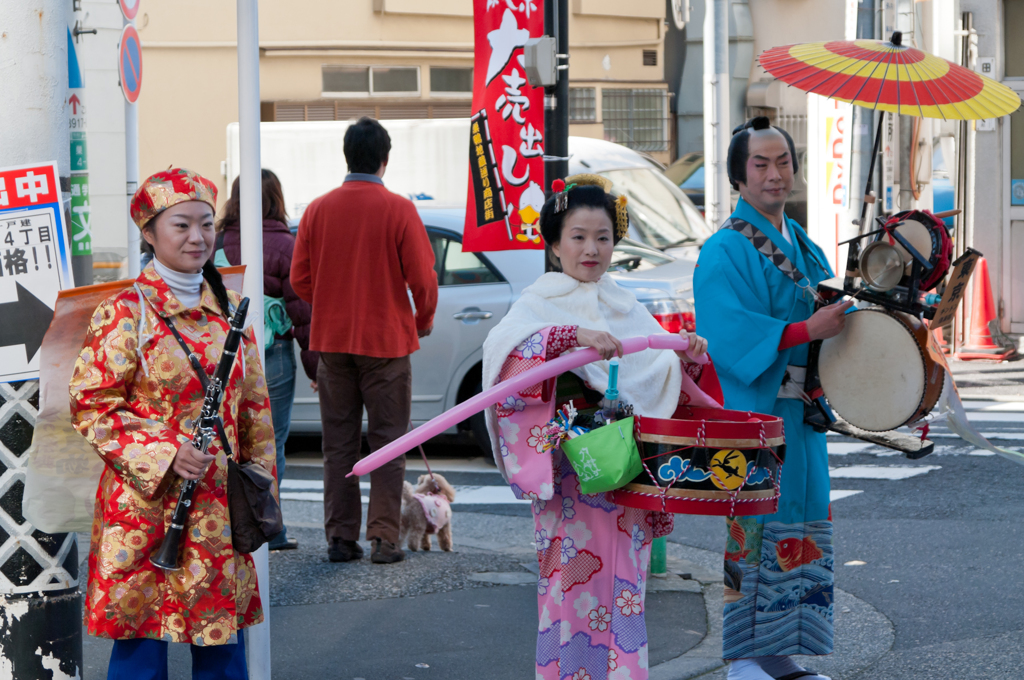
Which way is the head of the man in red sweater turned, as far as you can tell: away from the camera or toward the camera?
away from the camera

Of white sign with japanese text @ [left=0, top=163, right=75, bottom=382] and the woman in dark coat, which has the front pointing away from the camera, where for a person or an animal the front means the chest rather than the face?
the woman in dark coat

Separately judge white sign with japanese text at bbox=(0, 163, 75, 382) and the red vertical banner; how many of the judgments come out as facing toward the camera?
2

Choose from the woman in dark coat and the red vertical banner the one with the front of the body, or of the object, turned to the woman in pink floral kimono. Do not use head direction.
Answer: the red vertical banner

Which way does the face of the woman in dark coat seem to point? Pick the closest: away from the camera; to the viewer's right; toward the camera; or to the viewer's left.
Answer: away from the camera

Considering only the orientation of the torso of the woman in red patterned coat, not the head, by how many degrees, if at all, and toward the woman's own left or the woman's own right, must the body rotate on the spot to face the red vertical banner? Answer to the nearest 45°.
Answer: approximately 90° to the woman's own left

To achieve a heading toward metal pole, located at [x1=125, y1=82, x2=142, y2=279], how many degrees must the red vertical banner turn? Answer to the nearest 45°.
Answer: approximately 135° to its right

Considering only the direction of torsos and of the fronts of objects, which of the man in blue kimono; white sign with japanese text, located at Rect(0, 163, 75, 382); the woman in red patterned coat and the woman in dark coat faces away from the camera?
the woman in dark coat

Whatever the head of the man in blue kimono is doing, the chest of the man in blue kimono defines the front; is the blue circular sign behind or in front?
behind

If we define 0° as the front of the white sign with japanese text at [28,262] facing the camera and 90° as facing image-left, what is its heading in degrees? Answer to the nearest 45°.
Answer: approximately 0°

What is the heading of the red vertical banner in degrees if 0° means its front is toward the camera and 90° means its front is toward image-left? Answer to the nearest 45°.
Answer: approximately 0°

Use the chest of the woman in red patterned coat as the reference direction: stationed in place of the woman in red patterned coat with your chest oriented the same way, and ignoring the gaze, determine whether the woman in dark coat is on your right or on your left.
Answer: on your left

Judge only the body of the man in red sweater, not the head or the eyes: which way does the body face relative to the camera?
away from the camera

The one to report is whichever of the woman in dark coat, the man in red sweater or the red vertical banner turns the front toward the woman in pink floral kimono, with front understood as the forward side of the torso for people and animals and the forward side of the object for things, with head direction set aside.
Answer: the red vertical banner

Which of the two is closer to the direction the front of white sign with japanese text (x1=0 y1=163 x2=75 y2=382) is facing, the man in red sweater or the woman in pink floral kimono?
the woman in pink floral kimono

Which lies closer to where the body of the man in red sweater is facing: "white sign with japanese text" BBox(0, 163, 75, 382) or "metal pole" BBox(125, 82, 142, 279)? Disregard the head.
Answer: the metal pole

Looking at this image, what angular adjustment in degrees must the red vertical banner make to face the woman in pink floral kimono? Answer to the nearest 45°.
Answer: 0° — it already faces them

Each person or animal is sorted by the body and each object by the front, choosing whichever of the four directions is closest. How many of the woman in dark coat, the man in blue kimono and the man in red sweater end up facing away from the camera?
2
